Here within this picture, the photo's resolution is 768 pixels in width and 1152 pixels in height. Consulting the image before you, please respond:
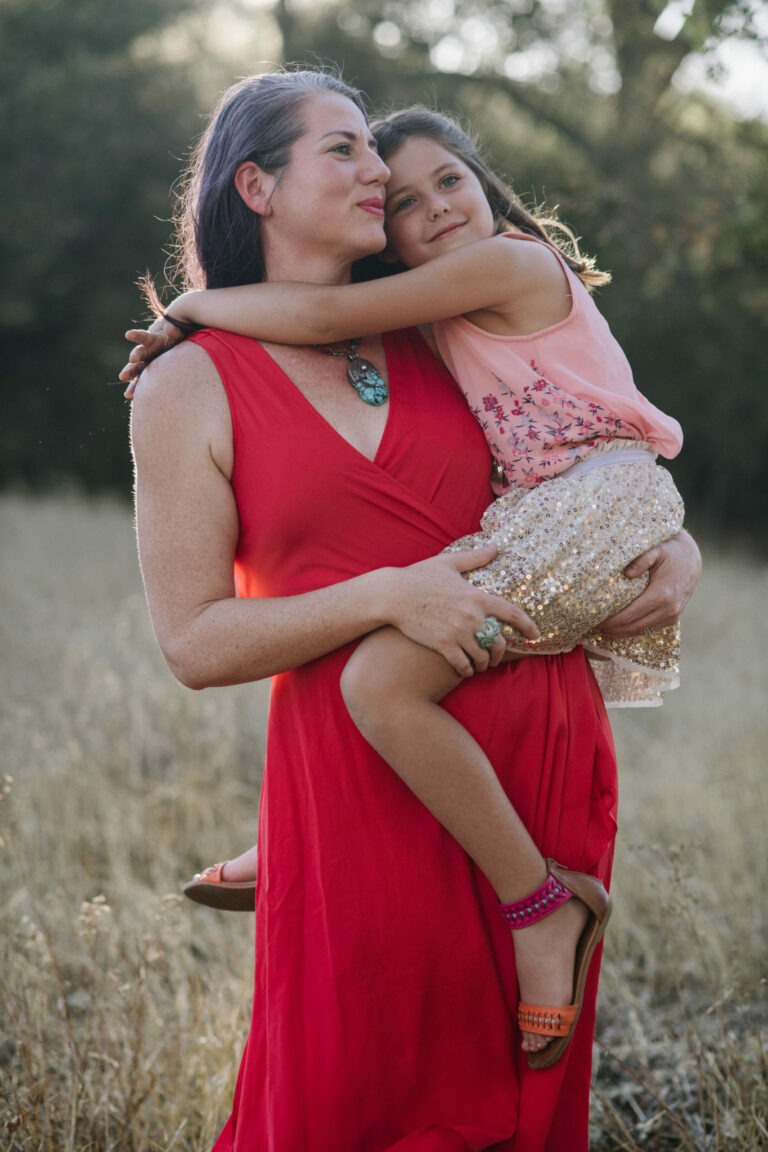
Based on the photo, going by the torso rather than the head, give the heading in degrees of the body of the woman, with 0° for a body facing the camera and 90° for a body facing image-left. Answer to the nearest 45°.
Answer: approximately 315°
